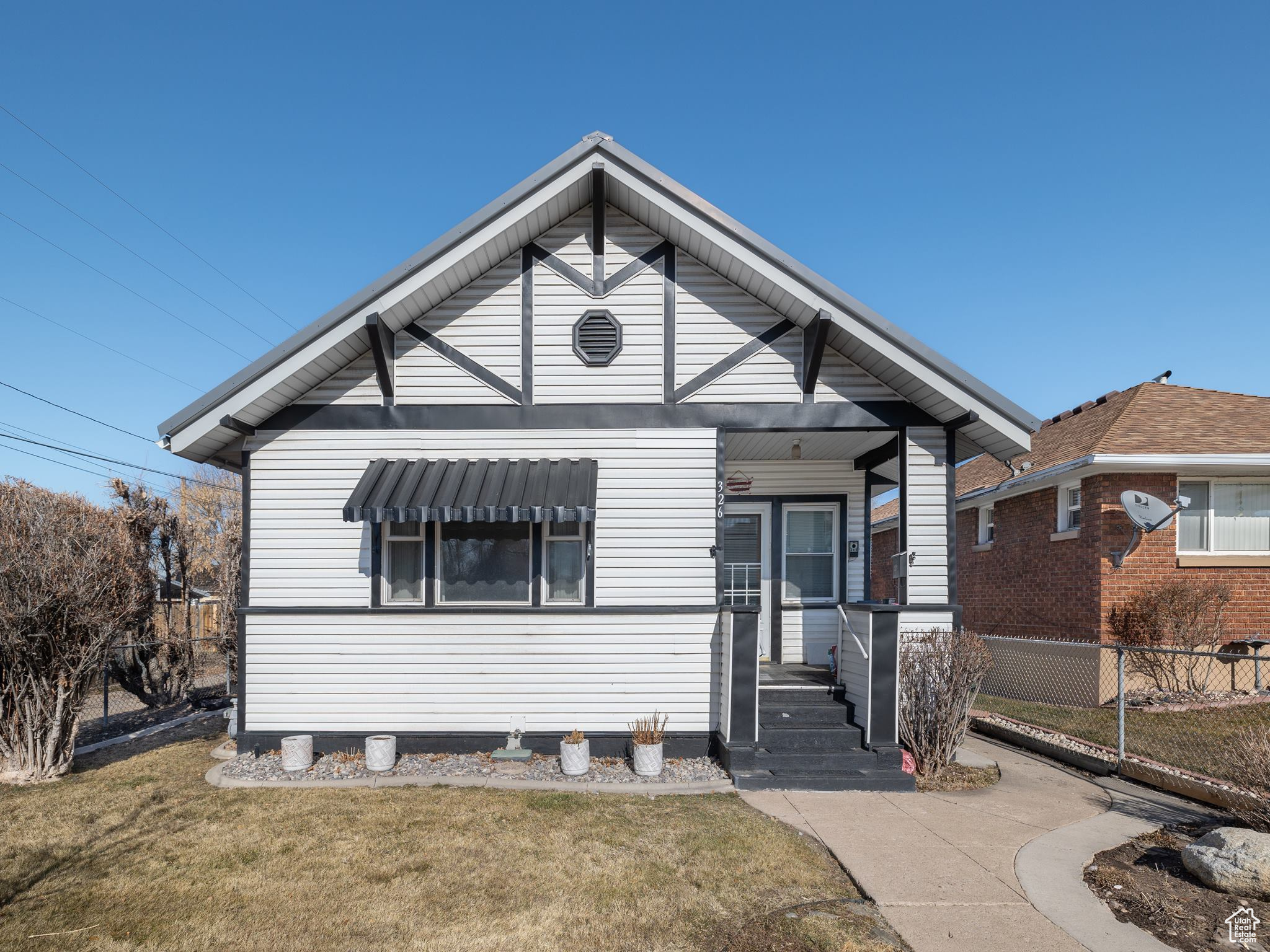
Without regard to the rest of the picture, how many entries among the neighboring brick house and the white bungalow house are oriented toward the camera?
2

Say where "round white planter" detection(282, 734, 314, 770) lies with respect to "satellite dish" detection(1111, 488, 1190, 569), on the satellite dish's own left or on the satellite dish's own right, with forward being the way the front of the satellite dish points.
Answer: on the satellite dish's own right

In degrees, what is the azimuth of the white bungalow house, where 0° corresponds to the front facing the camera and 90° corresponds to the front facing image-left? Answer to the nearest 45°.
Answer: approximately 0°

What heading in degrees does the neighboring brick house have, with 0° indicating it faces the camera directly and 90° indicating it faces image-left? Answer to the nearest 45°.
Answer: approximately 0°

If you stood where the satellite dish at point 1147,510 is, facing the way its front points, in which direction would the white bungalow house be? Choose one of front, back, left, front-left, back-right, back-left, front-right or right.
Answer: right

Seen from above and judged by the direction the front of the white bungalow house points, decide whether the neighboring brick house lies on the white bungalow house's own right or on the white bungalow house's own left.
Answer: on the white bungalow house's own left

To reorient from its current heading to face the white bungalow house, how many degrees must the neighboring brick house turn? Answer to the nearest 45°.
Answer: approximately 45° to its right

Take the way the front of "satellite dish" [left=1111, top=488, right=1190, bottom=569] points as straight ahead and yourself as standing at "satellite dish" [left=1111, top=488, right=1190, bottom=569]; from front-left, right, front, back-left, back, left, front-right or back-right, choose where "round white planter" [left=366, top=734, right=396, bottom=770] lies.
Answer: right
